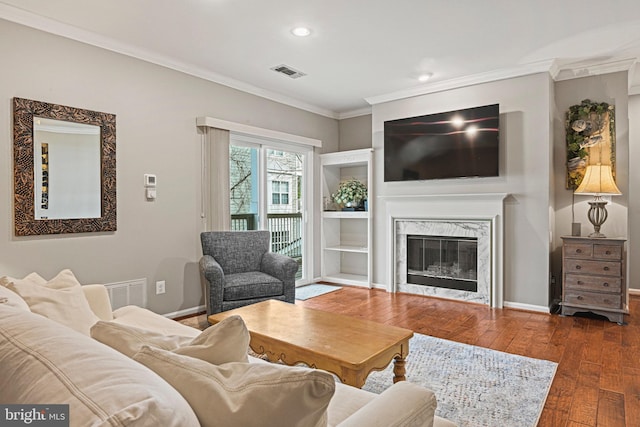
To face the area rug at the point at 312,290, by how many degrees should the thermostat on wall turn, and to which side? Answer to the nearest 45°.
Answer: approximately 45° to its left

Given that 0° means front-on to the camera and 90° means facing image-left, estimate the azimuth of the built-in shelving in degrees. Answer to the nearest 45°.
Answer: approximately 45°

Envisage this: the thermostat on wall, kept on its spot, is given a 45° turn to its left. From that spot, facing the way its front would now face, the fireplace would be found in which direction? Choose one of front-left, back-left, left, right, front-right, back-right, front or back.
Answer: front

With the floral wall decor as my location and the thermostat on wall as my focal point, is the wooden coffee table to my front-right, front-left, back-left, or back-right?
front-left

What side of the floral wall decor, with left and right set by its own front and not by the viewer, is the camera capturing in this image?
front

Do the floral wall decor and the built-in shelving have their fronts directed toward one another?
no

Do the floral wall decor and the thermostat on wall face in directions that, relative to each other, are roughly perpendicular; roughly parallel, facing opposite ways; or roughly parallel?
roughly perpendicular

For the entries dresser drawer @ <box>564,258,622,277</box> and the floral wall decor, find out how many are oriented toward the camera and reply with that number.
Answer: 2

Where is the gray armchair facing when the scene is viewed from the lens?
facing the viewer and to the right of the viewer

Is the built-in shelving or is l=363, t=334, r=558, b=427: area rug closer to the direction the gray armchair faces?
the area rug

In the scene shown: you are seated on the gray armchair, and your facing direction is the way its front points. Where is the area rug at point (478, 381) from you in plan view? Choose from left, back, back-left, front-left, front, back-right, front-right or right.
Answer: front

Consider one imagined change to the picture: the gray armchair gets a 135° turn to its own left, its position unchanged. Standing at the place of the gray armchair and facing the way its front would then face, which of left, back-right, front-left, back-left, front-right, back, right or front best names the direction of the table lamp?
right

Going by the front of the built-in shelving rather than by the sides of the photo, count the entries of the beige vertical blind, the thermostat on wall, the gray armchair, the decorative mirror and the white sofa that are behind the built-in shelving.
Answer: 0

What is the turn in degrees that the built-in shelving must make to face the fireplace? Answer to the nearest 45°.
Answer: approximately 90° to its left

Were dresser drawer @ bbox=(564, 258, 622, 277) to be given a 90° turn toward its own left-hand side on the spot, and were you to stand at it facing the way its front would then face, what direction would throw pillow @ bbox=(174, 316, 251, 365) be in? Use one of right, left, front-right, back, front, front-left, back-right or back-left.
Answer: right

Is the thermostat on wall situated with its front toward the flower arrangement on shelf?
no

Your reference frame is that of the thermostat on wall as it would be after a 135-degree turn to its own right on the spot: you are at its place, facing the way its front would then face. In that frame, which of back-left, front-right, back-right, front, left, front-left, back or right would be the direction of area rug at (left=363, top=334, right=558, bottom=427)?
back-left
